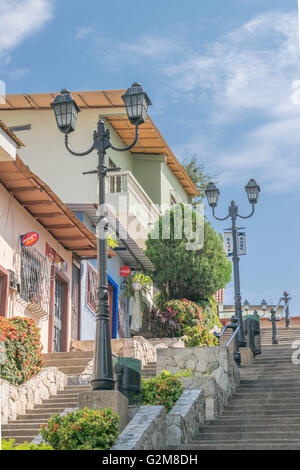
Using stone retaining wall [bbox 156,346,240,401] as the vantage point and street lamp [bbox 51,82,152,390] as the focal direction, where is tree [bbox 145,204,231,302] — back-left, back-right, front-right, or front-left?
back-right

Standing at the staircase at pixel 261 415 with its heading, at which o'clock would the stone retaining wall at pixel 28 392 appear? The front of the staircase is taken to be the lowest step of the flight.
The stone retaining wall is roughly at 3 o'clock from the staircase.

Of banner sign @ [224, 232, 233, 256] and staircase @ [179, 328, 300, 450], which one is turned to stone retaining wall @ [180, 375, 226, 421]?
the banner sign

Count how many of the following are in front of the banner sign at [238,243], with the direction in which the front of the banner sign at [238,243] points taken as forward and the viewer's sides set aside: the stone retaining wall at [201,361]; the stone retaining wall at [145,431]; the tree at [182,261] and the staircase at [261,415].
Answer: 3

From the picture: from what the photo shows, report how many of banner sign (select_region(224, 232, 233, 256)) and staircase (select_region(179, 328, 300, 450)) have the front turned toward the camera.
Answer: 2

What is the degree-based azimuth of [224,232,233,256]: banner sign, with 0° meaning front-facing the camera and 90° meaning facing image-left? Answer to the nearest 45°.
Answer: approximately 0°

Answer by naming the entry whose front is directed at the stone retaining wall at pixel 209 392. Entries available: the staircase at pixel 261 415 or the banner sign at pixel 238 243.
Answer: the banner sign

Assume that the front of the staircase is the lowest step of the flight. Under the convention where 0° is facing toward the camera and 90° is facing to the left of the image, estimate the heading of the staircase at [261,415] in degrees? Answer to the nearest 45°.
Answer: approximately 0°

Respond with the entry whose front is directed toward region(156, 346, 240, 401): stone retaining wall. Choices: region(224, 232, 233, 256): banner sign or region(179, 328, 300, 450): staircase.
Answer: the banner sign
